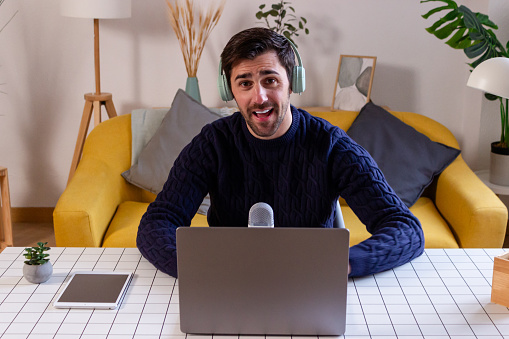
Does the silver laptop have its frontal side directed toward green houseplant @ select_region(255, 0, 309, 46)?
yes

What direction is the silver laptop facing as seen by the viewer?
away from the camera

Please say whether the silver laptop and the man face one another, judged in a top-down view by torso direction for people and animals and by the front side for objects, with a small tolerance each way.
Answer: yes

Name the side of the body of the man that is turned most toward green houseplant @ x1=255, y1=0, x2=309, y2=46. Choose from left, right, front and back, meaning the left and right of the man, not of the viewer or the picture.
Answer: back

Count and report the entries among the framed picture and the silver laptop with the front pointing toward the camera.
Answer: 1

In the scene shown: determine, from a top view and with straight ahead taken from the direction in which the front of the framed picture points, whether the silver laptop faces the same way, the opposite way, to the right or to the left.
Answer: the opposite way

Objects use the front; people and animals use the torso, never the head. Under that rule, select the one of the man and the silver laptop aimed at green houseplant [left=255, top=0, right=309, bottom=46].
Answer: the silver laptop

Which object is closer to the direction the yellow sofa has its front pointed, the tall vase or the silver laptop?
the silver laptop

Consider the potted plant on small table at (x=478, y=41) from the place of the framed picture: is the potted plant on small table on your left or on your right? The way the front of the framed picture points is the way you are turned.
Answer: on your left

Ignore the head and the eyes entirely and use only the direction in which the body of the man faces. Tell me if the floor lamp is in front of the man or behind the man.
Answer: behind

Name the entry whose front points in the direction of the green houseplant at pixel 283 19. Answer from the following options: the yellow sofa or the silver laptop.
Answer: the silver laptop
